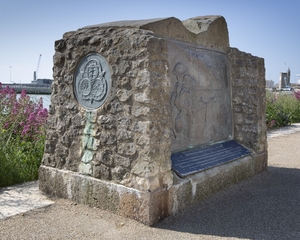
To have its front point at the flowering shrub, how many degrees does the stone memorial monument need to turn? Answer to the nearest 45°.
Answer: approximately 180°

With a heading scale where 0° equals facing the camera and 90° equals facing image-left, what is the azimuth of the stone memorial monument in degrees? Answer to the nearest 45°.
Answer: approximately 315°

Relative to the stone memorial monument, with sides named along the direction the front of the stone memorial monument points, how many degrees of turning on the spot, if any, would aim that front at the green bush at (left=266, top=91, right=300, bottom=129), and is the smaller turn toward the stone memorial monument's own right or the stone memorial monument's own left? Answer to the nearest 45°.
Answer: approximately 90° to the stone memorial monument's own left
